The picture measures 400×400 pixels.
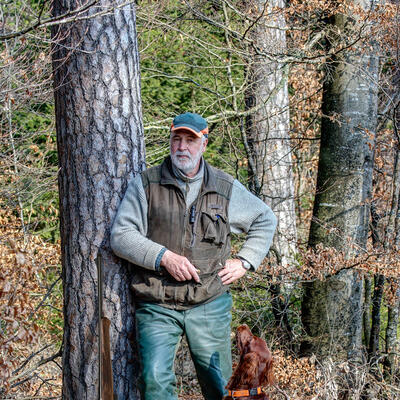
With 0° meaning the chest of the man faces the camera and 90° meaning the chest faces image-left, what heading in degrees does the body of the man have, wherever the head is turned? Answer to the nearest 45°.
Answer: approximately 0°

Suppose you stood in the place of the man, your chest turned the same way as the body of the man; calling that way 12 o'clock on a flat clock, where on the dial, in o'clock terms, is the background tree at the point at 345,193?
The background tree is roughly at 7 o'clock from the man.

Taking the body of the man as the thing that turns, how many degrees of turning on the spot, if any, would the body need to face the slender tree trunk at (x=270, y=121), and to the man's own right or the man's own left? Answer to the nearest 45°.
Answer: approximately 180°

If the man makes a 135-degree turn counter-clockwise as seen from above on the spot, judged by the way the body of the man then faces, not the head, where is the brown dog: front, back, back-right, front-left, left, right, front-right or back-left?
right

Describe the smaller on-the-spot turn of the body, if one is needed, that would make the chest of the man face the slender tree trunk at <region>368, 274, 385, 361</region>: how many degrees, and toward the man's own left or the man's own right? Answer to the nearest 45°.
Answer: approximately 135° to the man's own left
